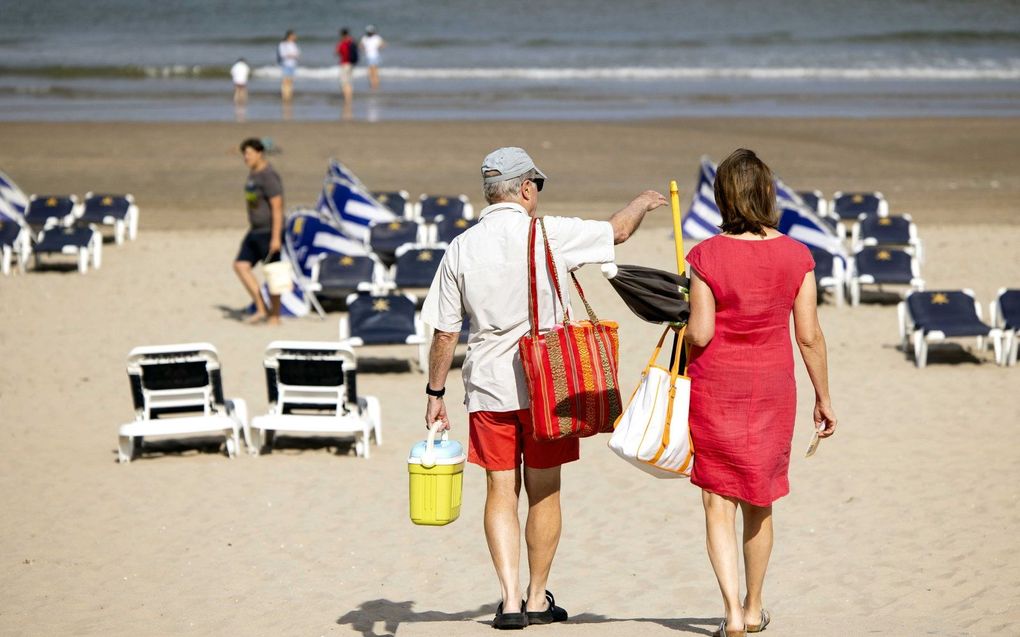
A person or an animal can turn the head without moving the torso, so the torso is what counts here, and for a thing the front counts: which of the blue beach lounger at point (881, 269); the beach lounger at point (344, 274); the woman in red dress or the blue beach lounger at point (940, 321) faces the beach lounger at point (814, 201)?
the woman in red dress

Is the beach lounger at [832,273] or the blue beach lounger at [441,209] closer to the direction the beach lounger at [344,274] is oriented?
the beach lounger

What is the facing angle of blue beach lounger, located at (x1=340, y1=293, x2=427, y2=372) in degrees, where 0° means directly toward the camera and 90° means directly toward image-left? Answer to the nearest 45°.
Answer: approximately 0°

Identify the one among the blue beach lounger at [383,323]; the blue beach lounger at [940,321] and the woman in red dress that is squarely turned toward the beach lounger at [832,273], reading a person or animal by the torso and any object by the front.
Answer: the woman in red dress

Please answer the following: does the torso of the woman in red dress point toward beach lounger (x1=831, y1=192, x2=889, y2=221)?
yes

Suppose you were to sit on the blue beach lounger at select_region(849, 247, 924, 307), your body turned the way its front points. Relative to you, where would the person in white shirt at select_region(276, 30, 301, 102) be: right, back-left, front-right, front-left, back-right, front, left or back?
back-right

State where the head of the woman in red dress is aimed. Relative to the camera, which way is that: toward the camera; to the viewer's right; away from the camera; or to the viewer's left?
away from the camera

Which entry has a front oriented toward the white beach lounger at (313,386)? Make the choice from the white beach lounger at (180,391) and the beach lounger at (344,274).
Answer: the beach lounger

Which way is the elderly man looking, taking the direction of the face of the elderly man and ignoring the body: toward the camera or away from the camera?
away from the camera
